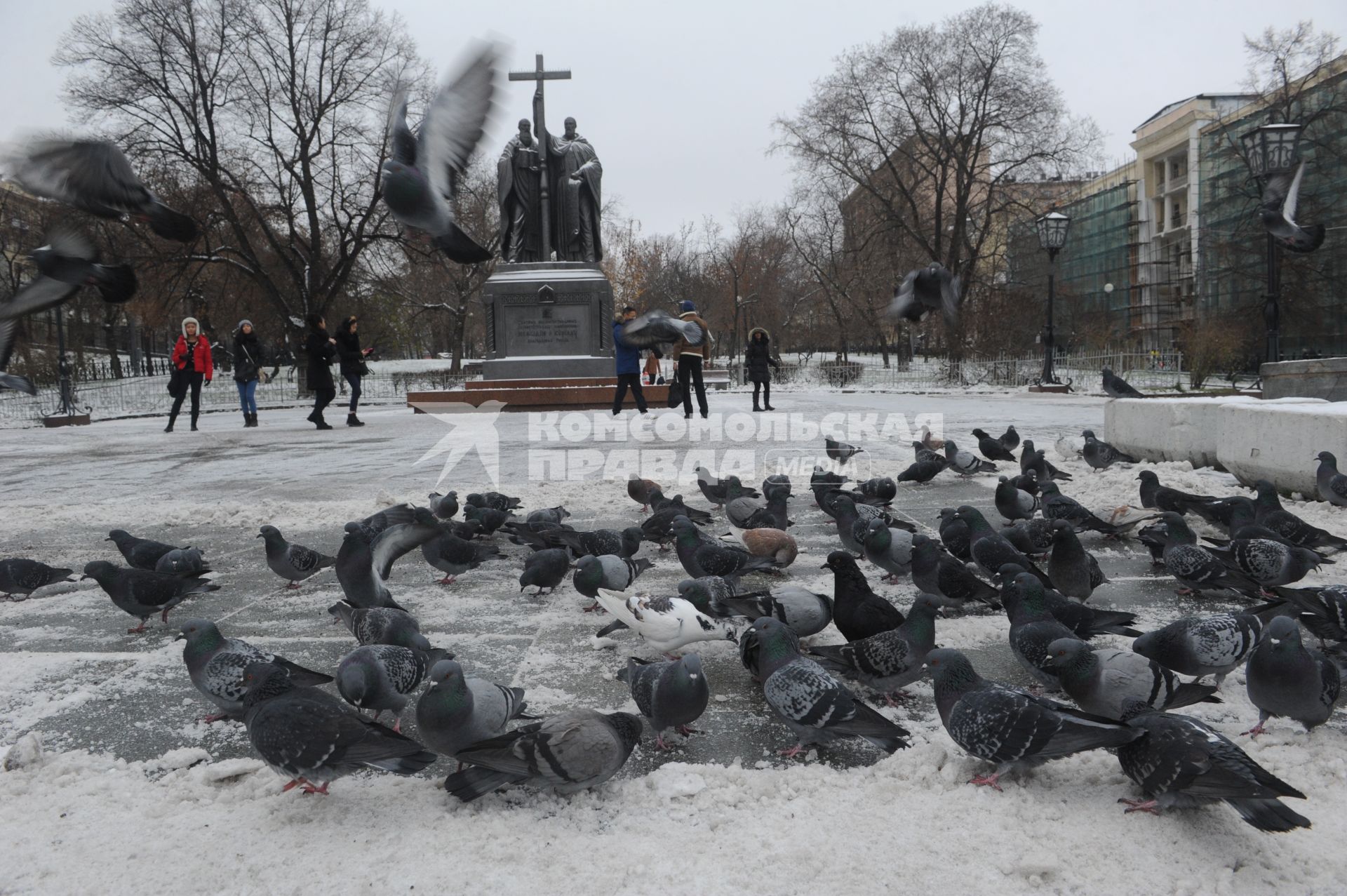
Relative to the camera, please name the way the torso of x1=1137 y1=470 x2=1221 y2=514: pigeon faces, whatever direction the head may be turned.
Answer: to the viewer's left

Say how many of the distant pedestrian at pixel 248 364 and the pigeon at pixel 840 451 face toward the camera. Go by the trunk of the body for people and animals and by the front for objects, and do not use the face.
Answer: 1

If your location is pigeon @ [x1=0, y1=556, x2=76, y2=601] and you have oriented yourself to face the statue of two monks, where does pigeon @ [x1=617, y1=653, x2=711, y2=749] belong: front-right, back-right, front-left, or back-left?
back-right

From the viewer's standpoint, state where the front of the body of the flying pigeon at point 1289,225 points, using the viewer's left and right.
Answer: facing to the left of the viewer

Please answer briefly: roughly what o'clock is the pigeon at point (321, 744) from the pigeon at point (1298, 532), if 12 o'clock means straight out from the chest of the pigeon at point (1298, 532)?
the pigeon at point (321, 744) is roughly at 10 o'clock from the pigeon at point (1298, 532).

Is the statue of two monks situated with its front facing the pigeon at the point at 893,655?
yes

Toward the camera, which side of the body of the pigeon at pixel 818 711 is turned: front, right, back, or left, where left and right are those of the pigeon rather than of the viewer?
left

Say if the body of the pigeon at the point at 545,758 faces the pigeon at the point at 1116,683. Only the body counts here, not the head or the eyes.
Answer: yes

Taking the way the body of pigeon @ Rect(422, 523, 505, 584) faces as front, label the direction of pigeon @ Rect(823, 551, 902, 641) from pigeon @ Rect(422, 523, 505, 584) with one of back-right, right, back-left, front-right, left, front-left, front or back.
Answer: back-left

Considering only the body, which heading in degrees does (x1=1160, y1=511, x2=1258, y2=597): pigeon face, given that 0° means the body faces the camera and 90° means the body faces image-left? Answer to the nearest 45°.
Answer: approximately 90°

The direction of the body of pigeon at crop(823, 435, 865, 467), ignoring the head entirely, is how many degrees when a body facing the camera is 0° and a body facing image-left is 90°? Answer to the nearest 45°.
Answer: approximately 90°
